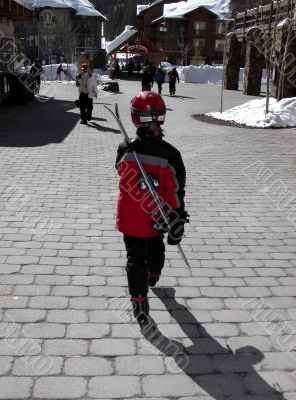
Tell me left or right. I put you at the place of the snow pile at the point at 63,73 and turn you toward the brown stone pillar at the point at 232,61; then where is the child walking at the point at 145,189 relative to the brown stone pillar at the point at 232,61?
right

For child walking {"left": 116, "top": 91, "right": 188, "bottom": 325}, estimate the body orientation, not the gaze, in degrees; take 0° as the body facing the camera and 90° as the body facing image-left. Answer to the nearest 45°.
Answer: approximately 180°

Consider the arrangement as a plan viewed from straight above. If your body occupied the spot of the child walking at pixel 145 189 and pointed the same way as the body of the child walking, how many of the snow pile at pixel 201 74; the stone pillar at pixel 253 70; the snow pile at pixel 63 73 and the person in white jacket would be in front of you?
4

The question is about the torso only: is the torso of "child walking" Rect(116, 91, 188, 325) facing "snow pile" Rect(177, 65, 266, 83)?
yes

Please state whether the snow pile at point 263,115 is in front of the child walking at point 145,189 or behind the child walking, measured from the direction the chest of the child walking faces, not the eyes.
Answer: in front

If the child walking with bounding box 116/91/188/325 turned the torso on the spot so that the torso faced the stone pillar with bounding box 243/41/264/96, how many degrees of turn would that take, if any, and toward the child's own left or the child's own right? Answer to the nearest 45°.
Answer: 0° — they already face it

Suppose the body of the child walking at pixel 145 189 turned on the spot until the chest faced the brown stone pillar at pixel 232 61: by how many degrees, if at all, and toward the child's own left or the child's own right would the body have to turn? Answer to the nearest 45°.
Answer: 0° — they already face it

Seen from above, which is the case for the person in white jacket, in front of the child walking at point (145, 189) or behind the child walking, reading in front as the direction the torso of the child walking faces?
in front
